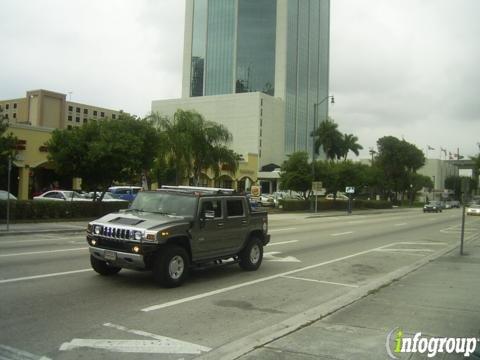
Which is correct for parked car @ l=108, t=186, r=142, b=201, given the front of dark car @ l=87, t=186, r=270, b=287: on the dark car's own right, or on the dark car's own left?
on the dark car's own right

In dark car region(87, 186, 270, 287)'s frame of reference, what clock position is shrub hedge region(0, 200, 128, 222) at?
The shrub hedge is roughly at 4 o'clock from the dark car.

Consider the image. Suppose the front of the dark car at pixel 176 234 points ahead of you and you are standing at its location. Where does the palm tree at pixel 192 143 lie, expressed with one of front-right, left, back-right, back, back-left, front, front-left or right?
back-right

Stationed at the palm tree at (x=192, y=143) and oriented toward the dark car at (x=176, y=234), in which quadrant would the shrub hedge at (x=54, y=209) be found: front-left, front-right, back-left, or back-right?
front-right

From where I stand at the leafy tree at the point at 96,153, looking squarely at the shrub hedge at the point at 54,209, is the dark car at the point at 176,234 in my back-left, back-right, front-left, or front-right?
front-left

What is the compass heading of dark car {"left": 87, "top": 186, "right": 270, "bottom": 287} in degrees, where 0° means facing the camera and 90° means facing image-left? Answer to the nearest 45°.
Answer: approximately 45°

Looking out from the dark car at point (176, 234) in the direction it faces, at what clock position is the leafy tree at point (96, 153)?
The leafy tree is roughly at 4 o'clock from the dark car.
